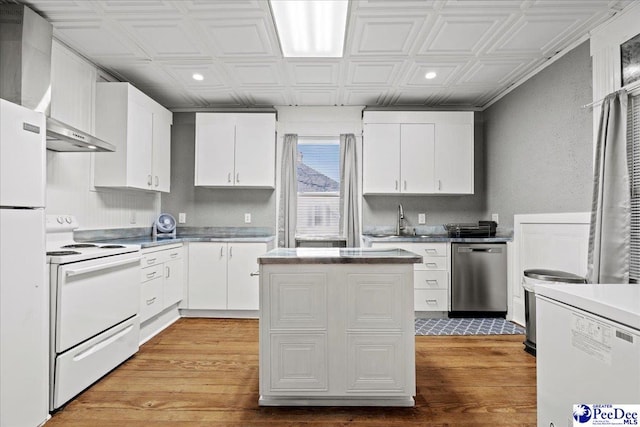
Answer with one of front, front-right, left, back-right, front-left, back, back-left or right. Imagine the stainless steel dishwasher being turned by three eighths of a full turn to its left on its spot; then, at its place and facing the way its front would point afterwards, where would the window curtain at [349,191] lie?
back-left

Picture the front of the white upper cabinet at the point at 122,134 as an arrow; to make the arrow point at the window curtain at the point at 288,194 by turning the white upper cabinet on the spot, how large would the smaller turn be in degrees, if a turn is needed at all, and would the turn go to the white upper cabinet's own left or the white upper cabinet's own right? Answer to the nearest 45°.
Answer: approximately 45° to the white upper cabinet's own left

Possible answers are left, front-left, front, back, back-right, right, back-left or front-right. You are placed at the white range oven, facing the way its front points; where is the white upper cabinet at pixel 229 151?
left

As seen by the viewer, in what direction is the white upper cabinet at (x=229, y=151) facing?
toward the camera

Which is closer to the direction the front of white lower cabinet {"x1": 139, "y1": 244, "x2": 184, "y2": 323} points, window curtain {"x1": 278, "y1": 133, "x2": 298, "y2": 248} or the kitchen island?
the kitchen island

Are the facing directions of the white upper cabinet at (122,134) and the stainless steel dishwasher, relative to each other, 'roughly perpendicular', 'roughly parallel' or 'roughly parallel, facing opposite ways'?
roughly perpendicular

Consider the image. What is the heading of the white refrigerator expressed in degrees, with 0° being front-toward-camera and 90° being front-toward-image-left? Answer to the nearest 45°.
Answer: approximately 315°

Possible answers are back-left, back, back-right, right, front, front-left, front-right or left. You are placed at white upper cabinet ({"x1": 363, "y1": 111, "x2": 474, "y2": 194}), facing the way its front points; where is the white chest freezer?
front

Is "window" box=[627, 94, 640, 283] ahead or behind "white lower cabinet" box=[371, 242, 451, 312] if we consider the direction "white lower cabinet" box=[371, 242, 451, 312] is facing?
ahead

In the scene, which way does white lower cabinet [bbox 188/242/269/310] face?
toward the camera

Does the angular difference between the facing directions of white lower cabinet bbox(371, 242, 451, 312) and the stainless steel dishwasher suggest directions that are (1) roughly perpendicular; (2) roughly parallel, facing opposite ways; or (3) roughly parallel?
roughly parallel

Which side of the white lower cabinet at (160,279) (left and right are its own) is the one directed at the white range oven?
right

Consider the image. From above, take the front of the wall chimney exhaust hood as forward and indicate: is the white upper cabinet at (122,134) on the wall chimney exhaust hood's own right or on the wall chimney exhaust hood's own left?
on the wall chimney exhaust hood's own left

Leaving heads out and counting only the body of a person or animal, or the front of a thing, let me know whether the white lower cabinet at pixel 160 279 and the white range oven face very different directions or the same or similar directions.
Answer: same or similar directions

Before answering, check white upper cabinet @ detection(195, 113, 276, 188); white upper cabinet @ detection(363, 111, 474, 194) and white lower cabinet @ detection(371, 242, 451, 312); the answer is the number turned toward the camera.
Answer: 3

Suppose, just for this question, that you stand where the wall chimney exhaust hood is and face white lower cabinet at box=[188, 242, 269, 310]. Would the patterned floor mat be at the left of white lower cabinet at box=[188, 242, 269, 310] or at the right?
right

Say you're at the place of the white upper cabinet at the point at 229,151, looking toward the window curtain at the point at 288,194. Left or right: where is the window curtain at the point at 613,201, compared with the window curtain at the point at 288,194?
right
